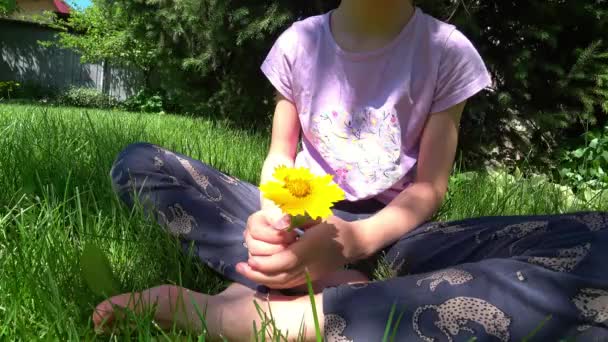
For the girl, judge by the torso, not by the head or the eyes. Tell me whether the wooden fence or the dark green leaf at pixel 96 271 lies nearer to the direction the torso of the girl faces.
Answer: the dark green leaf

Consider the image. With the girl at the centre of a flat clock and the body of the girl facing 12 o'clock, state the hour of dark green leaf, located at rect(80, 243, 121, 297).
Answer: The dark green leaf is roughly at 2 o'clock from the girl.

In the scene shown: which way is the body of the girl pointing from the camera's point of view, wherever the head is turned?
toward the camera

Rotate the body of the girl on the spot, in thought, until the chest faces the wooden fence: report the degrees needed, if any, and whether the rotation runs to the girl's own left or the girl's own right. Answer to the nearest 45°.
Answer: approximately 135° to the girl's own right
